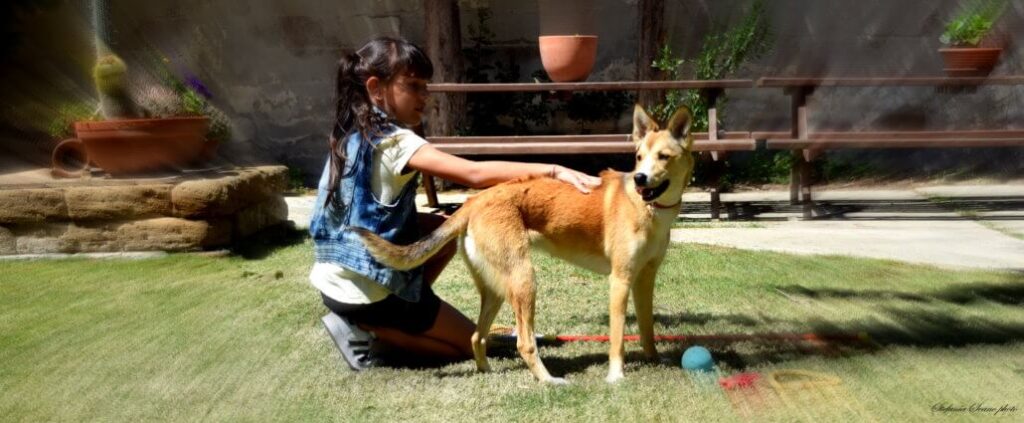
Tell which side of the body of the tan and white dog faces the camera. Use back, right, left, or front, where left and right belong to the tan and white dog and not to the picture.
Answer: right

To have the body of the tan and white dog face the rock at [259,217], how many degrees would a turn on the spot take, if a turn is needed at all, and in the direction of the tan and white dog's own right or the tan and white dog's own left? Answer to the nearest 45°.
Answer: approximately 135° to the tan and white dog's own left

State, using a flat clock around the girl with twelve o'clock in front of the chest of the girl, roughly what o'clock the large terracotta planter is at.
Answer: The large terracotta planter is roughly at 8 o'clock from the girl.

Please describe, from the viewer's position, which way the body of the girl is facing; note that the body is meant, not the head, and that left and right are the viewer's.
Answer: facing to the right of the viewer

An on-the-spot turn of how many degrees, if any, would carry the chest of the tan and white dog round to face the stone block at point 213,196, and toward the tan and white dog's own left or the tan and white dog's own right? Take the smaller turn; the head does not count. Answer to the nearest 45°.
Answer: approximately 135° to the tan and white dog's own left

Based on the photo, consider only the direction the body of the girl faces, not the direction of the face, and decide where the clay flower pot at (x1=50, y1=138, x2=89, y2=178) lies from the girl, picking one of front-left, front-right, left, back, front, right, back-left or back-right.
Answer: back-left
